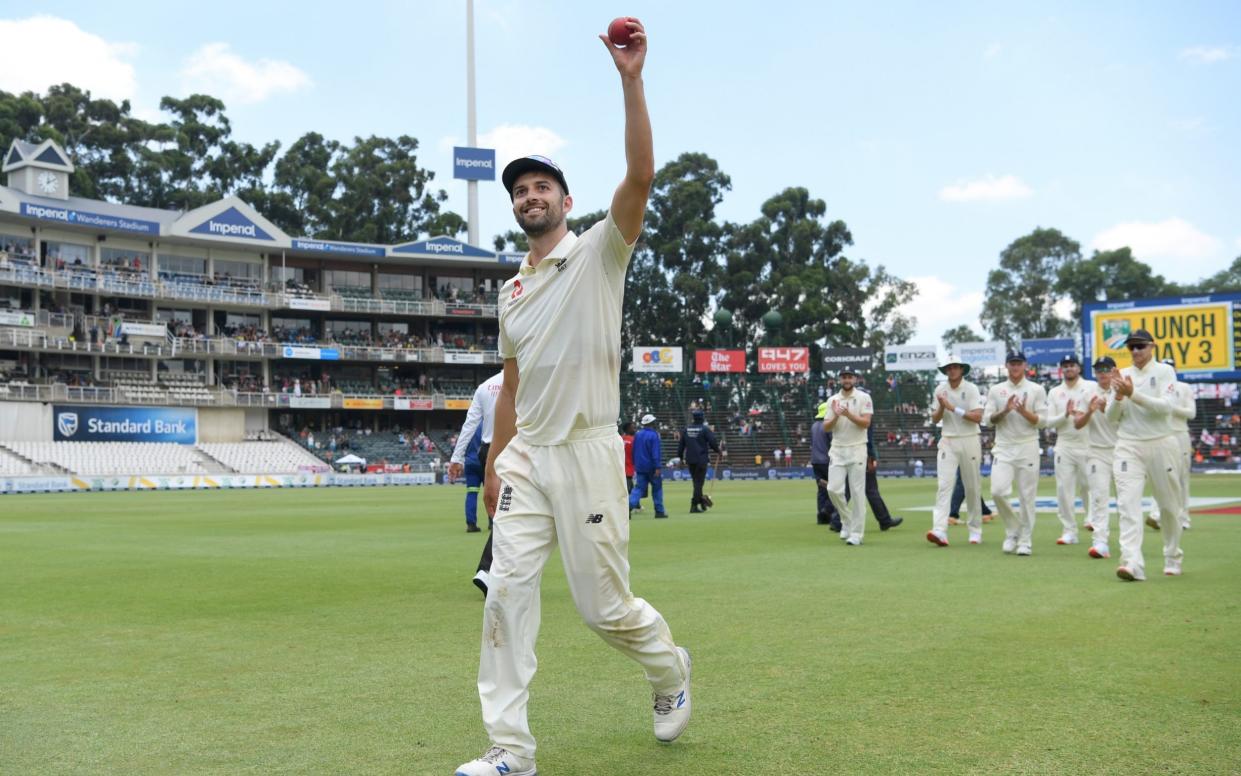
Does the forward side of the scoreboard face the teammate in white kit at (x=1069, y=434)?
yes

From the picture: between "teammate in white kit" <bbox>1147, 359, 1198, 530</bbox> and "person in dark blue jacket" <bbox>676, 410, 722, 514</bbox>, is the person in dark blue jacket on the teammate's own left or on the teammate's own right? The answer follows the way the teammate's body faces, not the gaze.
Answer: on the teammate's own right

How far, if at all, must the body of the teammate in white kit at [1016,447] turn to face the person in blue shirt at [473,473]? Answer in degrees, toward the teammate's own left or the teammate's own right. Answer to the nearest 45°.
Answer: approximately 90° to the teammate's own right

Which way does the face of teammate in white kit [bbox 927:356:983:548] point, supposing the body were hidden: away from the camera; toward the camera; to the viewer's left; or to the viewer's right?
toward the camera

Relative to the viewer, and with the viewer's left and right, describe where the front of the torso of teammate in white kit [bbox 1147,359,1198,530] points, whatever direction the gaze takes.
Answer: facing the viewer and to the left of the viewer

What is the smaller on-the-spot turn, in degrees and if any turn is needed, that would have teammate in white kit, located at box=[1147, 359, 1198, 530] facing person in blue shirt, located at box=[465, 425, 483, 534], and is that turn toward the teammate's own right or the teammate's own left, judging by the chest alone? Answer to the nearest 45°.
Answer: approximately 45° to the teammate's own right

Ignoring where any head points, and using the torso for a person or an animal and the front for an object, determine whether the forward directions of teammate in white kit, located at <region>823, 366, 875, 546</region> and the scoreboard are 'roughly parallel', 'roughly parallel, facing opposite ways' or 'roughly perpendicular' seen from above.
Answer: roughly parallel

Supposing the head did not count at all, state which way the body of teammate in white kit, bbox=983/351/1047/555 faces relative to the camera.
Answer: toward the camera

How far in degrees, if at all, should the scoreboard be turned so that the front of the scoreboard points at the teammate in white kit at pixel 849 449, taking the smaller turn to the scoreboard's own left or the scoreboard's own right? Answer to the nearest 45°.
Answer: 0° — it already faces them

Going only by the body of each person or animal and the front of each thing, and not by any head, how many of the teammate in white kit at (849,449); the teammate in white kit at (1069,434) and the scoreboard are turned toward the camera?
3

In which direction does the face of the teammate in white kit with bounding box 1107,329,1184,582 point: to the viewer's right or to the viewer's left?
to the viewer's left

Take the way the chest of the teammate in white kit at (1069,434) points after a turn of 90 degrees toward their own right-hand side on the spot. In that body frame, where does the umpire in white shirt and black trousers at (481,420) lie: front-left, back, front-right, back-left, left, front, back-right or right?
front-left

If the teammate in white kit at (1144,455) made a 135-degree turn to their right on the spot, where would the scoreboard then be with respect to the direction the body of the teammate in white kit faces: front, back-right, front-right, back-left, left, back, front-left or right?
front

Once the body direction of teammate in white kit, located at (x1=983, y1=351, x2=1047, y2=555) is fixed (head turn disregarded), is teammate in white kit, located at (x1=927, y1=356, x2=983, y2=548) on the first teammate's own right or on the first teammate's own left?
on the first teammate's own right

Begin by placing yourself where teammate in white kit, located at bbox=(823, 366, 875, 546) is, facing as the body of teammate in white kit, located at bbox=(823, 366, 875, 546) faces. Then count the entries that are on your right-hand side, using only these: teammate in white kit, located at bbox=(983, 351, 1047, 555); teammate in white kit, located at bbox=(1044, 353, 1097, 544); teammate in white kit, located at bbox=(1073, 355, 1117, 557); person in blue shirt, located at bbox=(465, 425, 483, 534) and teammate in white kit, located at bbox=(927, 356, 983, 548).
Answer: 1

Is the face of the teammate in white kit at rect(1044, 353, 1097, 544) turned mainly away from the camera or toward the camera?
toward the camera

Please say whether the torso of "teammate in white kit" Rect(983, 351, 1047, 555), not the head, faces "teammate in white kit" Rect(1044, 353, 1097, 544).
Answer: no

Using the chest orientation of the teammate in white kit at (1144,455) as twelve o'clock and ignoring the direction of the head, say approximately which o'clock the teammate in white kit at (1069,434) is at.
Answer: the teammate in white kit at (1069,434) is roughly at 4 o'clock from the teammate in white kit at (1144,455).

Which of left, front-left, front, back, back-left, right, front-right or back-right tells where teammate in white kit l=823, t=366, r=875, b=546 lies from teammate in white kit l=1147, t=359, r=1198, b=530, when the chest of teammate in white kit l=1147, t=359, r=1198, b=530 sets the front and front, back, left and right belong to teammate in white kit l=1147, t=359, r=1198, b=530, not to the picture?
right
